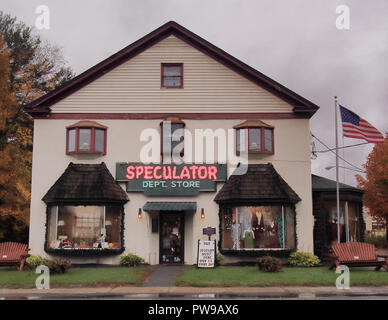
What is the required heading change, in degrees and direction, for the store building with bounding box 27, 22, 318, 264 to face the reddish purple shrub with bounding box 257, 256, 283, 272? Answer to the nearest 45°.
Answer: approximately 45° to its left

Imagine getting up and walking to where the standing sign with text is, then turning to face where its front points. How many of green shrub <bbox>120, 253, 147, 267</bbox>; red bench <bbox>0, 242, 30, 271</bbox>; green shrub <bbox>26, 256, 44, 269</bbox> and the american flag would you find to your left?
1

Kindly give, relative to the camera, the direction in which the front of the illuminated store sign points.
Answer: facing the viewer

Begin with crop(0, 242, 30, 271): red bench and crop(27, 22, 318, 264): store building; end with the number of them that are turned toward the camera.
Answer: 2

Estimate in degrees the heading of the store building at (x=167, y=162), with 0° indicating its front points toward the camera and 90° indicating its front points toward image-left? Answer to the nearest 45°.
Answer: approximately 0°

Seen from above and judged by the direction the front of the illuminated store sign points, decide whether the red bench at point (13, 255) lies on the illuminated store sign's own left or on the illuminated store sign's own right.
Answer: on the illuminated store sign's own right

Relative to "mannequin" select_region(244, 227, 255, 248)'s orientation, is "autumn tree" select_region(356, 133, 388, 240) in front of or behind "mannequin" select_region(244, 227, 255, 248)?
behind

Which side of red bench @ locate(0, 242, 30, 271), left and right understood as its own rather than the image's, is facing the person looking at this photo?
front

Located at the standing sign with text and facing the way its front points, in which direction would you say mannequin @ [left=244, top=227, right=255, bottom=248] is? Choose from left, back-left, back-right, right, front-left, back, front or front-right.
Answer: back-left

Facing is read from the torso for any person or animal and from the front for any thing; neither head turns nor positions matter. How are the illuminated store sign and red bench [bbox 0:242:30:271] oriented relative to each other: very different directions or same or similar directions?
same or similar directions

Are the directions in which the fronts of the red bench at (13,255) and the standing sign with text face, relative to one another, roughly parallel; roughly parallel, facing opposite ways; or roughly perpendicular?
roughly parallel
